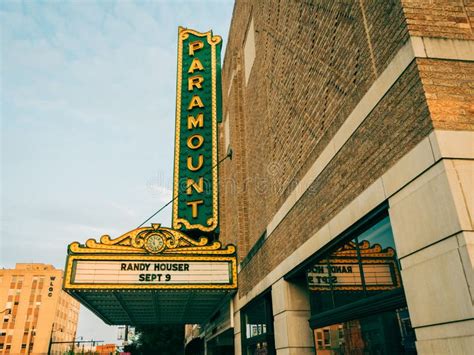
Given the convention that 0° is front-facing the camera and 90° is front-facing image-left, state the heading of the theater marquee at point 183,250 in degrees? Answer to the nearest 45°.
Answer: approximately 0°

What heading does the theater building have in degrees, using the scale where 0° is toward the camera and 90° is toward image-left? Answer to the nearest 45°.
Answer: approximately 45°

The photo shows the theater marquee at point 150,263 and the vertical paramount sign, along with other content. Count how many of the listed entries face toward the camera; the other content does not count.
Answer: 2

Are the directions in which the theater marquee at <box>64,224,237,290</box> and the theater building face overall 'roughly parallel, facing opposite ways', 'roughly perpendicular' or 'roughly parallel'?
roughly perpendicular

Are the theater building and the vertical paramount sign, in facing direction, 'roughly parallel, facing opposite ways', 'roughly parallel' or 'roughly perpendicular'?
roughly perpendicular

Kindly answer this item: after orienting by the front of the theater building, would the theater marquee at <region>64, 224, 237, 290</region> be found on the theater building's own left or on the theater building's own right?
on the theater building's own right
